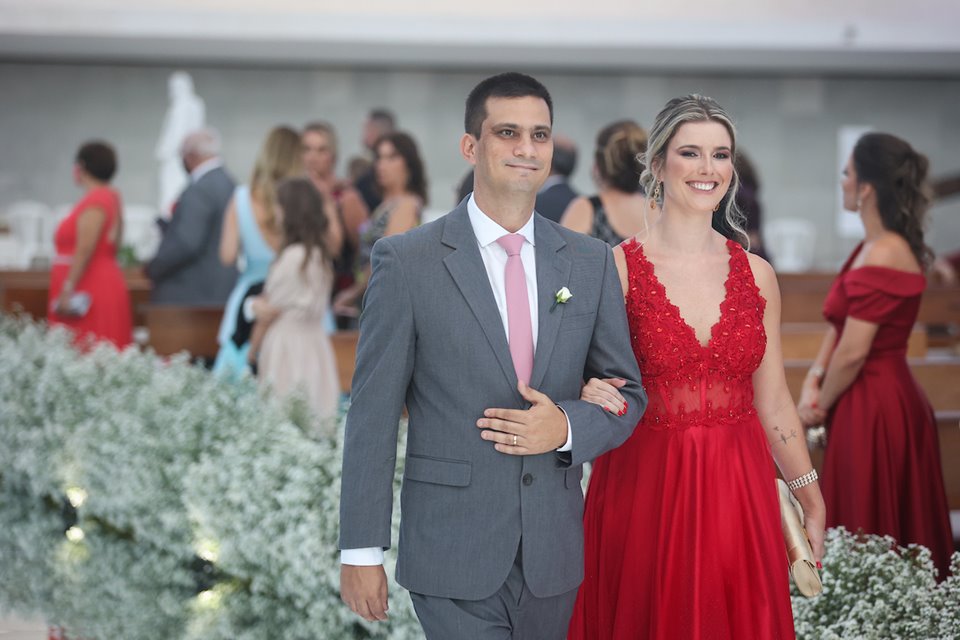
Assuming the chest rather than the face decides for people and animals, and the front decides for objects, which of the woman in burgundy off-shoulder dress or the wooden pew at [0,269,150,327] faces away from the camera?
the wooden pew

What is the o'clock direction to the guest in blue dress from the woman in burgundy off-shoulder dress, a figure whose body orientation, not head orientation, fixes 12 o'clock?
The guest in blue dress is roughly at 1 o'clock from the woman in burgundy off-shoulder dress.

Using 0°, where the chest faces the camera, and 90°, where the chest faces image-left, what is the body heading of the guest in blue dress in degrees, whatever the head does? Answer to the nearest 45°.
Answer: approximately 135°

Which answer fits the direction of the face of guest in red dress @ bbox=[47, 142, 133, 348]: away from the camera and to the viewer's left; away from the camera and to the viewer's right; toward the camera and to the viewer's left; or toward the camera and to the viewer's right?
away from the camera and to the viewer's left

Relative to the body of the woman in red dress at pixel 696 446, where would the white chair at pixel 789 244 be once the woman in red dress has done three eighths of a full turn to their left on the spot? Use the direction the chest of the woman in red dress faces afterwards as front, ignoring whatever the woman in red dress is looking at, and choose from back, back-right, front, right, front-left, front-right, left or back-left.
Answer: front-left

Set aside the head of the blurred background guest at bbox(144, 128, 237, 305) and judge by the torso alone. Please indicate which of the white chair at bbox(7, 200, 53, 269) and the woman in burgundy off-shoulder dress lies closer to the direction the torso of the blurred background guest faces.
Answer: the white chair

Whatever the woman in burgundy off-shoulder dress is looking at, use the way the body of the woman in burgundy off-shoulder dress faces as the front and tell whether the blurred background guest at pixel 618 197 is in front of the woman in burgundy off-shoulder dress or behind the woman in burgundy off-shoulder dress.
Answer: in front

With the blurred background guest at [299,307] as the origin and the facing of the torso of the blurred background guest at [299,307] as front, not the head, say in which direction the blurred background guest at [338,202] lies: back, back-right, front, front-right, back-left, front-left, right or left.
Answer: front-right

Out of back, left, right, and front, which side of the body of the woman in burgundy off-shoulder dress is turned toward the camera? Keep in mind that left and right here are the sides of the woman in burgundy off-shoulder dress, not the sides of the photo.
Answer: left

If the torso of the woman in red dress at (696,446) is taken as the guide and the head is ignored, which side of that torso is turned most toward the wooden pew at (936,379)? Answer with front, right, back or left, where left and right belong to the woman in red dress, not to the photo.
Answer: back

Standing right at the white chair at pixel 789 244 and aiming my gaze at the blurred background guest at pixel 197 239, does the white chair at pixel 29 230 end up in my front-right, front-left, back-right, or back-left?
front-right

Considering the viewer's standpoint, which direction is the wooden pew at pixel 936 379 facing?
facing the viewer

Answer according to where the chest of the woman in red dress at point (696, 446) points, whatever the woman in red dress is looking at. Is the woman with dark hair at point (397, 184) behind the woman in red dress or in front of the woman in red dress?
behind

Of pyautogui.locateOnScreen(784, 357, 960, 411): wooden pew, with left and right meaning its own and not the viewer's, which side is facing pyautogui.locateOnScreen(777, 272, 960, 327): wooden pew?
back
